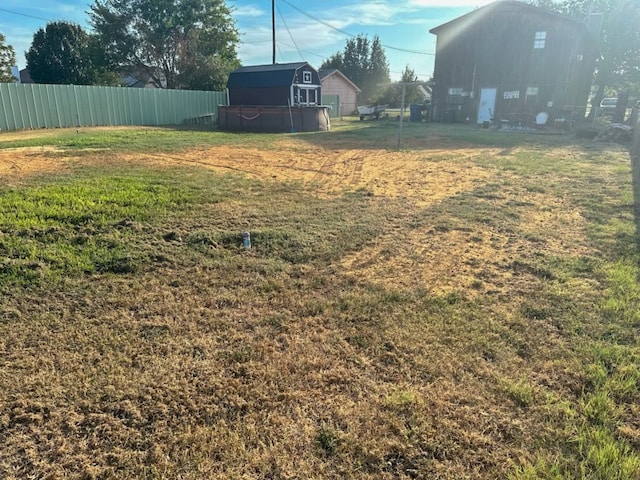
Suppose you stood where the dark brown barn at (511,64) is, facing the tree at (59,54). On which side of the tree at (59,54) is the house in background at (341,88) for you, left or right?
right

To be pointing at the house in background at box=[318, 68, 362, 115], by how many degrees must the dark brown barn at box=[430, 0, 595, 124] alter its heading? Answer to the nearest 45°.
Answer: approximately 135° to its right

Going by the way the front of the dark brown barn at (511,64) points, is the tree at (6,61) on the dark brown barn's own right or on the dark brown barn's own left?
on the dark brown barn's own right

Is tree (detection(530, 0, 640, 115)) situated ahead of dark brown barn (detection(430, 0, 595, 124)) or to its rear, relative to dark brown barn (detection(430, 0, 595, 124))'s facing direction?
to the rear

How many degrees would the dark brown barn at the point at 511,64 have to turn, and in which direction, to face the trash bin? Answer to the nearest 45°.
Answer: approximately 90° to its right

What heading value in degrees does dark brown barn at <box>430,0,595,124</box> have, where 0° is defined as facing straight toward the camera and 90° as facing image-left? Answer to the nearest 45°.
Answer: approximately 0°

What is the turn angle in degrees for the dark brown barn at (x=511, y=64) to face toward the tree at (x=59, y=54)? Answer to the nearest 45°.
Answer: approximately 90° to its right
